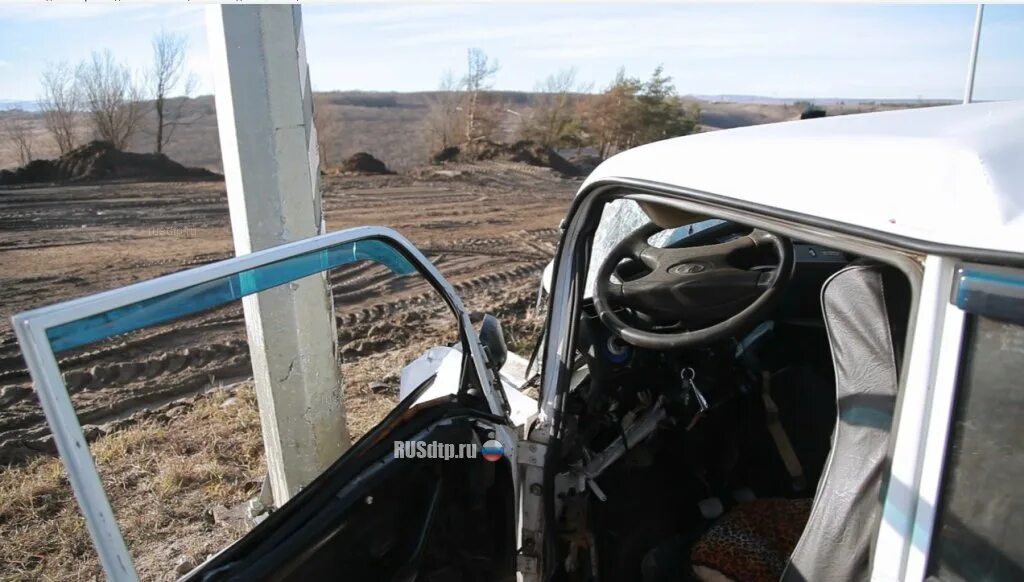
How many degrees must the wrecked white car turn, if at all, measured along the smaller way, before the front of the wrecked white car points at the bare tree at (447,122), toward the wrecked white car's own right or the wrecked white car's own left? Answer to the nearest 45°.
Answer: approximately 45° to the wrecked white car's own right

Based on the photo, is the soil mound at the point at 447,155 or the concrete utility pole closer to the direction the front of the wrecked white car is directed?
the concrete utility pole

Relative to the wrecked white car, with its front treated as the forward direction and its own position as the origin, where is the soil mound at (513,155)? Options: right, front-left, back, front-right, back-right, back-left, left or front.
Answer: front-right

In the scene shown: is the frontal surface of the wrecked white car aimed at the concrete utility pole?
yes

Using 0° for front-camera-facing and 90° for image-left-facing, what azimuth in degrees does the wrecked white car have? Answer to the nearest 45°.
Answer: approximately 135°

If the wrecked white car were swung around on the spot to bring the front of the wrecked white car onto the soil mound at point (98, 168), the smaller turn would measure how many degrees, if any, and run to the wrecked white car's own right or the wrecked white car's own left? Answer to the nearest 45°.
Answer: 0° — it already faces it

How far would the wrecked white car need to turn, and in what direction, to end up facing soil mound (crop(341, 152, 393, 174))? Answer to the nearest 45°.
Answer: approximately 45° to its right
